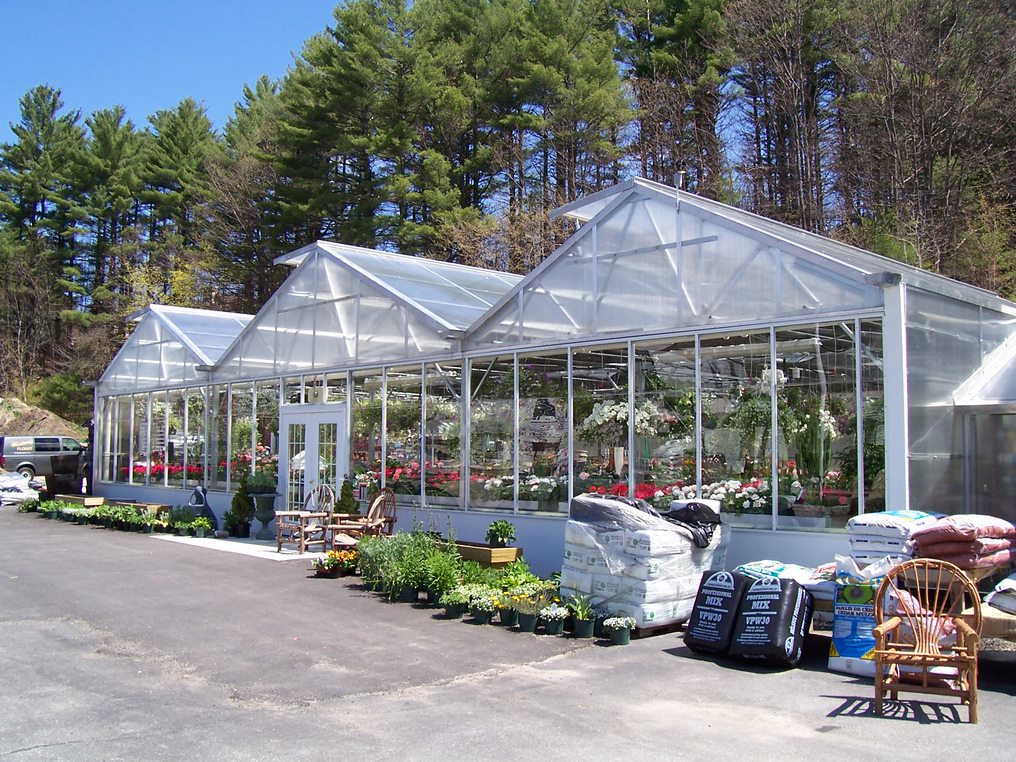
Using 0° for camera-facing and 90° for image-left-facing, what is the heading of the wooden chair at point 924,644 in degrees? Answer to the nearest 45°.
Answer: approximately 0°

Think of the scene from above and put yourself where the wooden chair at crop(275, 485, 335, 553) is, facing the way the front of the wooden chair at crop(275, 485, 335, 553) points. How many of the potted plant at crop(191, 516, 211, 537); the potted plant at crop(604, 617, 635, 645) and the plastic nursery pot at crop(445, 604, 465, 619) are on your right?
1

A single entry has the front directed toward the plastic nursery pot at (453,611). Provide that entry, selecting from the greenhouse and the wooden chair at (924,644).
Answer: the greenhouse

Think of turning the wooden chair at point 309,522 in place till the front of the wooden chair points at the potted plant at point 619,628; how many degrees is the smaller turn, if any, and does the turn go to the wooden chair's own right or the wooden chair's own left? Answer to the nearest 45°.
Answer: approximately 45° to the wooden chair's own left

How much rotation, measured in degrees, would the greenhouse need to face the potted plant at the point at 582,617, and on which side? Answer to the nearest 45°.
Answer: approximately 45° to its left

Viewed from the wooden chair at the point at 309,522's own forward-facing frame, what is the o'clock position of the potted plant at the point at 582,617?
The potted plant is roughly at 10 o'clock from the wooden chair.

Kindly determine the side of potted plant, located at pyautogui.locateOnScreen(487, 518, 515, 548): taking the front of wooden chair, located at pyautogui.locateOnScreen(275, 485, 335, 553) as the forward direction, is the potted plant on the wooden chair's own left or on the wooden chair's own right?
on the wooden chair's own left

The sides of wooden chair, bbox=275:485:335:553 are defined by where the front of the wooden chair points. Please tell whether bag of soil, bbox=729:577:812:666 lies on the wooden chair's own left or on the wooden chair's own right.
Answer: on the wooden chair's own left

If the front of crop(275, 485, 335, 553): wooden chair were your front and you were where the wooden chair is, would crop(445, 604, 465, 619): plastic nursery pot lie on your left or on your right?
on your left
